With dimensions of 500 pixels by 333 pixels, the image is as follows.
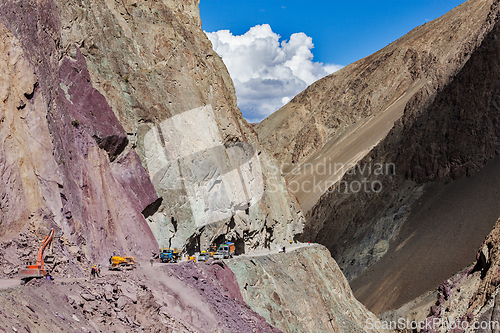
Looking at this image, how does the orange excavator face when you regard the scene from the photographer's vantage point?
facing away from the viewer and to the right of the viewer

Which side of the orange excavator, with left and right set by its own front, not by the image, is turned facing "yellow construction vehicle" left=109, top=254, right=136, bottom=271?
front
